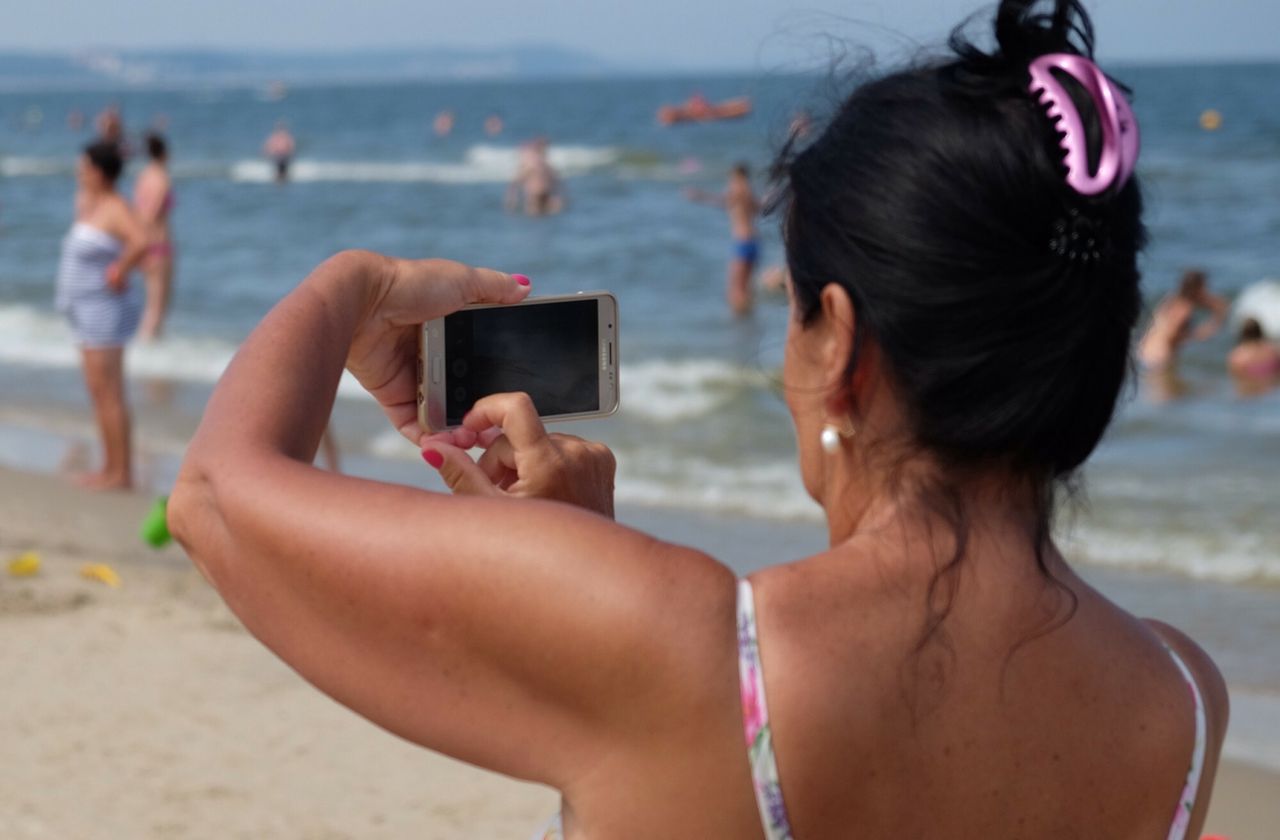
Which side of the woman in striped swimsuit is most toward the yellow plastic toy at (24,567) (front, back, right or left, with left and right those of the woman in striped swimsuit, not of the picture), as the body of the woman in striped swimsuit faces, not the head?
left

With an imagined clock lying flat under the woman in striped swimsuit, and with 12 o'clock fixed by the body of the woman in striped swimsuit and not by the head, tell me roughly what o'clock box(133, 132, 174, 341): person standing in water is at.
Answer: The person standing in water is roughly at 3 o'clock from the woman in striped swimsuit.

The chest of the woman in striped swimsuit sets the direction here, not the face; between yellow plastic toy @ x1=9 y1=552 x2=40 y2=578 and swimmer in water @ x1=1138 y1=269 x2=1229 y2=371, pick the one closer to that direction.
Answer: the yellow plastic toy

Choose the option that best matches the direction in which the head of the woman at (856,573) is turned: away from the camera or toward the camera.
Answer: away from the camera

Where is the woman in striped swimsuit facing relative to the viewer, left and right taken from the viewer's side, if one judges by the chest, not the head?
facing to the left of the viewer

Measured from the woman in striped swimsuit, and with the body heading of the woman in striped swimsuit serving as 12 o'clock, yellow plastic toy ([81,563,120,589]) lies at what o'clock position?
The yellow plastic toy is roughly at 9 o'clock from the woman in striped swimsuit.
